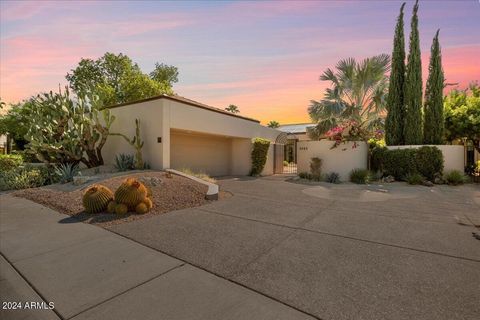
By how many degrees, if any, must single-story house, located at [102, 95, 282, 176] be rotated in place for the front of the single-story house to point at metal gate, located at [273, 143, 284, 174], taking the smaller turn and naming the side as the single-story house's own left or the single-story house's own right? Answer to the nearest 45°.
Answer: approximately 90° to the single-story house's own left

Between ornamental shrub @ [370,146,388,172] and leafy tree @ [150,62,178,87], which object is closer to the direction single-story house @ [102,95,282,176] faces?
the ornamental shrub

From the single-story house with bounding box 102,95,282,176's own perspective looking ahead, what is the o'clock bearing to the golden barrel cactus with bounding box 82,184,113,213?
The golden barrel cactus is roughly at 2 o'clock from the single-story house.

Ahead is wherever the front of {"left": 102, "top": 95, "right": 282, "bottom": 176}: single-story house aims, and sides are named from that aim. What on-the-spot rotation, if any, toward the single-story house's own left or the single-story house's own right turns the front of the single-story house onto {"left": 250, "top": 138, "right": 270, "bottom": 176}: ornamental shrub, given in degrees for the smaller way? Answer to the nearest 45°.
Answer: approximately 45° to the single-story house's own left

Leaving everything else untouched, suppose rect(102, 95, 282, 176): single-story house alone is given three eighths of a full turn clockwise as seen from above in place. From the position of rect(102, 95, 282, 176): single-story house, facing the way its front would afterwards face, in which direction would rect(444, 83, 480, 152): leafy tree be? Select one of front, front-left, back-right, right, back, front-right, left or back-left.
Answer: back

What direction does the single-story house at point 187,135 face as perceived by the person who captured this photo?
facing the viewer and to the right of the viewer

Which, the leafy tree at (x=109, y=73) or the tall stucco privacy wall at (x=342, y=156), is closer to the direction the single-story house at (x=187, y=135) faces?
the tall stucco privacy wall

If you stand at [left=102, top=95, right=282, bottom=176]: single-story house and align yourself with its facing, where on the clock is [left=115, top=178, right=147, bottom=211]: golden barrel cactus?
The golden barrel cactus is roughly at 2 o'clock from the single-story house.

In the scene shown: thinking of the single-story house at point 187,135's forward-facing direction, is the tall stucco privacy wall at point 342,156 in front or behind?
in front

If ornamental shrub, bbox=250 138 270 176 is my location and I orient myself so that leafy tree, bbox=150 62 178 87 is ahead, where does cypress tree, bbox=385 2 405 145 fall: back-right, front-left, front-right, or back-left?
back-right

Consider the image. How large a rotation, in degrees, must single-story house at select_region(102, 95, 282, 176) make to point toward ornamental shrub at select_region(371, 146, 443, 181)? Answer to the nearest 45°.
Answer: approximately 45° to its left

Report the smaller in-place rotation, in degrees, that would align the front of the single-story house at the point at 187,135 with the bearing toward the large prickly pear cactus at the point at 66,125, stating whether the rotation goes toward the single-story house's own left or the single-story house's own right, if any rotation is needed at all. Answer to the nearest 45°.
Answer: approximately 135° to the single-story house's own right
